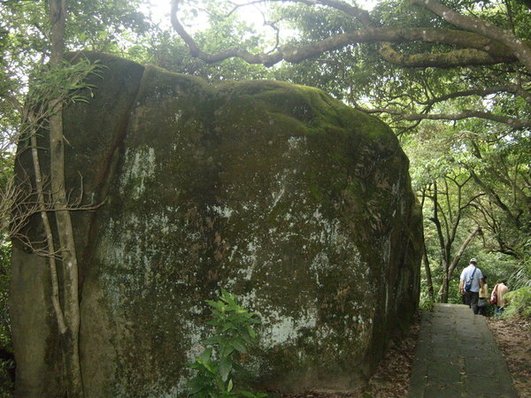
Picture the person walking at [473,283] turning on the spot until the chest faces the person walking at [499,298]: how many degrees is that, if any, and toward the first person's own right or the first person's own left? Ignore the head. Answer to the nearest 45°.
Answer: approximately 45° to the first person's own right

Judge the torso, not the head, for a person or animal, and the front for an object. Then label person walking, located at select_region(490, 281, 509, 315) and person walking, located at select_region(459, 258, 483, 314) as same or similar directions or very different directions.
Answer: same or similar directions

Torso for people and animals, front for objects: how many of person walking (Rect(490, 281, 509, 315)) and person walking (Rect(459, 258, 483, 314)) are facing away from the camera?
2

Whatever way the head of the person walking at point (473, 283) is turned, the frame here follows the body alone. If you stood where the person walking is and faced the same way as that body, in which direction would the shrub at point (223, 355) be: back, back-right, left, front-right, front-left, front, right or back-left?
back

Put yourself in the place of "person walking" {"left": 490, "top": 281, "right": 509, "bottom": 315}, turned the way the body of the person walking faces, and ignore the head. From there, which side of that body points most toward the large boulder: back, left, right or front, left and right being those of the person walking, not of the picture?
back

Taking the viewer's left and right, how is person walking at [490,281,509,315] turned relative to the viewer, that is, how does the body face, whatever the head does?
facing away from the viewer

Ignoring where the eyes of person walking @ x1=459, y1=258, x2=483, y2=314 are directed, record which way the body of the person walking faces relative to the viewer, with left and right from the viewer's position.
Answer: facing away from the viewer

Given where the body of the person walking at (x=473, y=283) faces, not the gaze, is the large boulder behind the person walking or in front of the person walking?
behind

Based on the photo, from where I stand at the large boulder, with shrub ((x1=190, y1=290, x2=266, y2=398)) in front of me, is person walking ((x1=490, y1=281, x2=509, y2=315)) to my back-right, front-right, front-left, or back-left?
back-left
